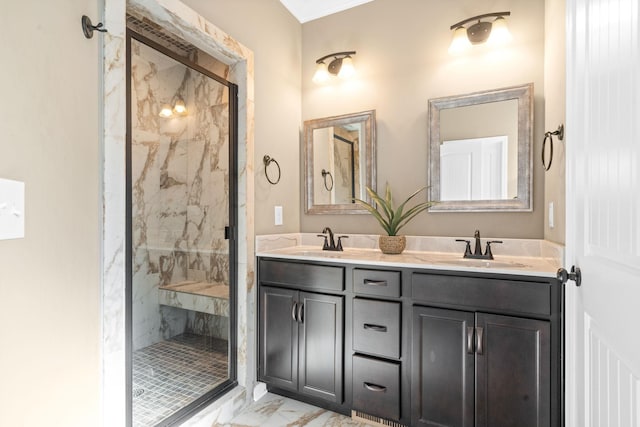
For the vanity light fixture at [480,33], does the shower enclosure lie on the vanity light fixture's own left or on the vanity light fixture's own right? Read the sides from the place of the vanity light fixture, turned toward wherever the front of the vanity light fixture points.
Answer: on the vanity light fixture's own right

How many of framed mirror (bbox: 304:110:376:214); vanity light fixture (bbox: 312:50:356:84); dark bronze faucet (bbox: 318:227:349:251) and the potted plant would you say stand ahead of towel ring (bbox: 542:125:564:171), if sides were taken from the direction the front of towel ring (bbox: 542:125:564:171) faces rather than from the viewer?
4

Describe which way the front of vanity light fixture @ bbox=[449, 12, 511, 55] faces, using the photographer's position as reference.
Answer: facing the viewer

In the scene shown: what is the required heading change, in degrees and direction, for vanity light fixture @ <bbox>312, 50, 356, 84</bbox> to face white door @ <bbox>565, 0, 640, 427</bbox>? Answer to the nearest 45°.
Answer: approximately 90° to its left

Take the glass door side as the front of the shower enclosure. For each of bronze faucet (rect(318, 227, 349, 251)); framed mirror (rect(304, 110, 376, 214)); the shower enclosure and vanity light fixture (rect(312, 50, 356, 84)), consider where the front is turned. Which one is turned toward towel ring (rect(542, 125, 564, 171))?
the shower enclosure

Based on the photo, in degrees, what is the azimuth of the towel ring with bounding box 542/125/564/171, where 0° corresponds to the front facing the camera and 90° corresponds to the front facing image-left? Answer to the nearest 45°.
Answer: approximately 90°

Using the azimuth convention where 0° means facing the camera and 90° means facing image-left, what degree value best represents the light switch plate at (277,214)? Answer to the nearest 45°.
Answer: approximately 315°

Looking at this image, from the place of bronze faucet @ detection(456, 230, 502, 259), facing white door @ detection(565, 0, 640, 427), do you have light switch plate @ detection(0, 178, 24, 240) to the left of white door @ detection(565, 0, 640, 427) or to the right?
right

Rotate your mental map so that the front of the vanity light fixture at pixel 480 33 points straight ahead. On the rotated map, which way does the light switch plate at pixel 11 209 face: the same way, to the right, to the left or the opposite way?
to the left

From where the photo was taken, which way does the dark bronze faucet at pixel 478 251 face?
toward the camera

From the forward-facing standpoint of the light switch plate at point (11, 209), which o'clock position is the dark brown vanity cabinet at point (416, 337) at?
The dark brown vanity cabinet is roughly at 11 o'clock from the light switch plate.
